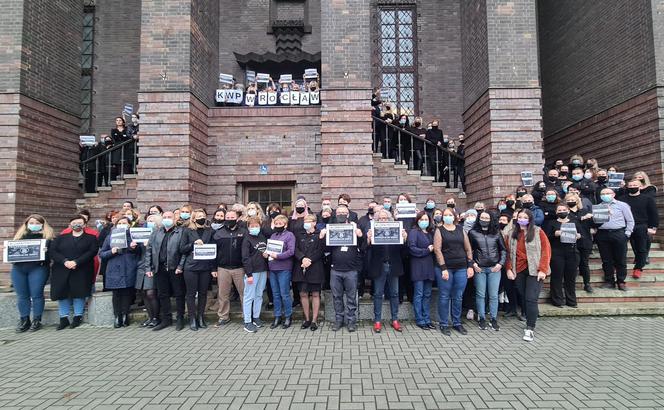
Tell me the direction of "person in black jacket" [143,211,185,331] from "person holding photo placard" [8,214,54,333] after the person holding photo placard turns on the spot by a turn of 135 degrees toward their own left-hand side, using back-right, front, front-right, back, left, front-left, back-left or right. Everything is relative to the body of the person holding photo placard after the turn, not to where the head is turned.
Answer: right

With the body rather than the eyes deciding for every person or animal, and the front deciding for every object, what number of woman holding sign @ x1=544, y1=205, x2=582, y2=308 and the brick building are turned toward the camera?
2

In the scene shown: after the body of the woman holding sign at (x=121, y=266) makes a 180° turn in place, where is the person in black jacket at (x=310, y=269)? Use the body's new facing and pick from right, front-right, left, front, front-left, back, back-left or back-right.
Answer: back-right

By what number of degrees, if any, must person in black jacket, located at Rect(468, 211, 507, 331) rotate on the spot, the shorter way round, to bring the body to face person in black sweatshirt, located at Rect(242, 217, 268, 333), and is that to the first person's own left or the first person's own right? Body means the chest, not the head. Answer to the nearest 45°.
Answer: approximately 90° to the first person's own right

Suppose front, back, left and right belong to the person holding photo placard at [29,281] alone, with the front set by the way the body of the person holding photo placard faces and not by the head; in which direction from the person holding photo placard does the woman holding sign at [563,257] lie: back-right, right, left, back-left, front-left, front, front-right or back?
front-left

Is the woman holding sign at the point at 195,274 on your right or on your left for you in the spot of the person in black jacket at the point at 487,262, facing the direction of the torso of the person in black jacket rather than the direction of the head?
on your right

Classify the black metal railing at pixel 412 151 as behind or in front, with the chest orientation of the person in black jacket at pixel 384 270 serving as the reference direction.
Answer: behind

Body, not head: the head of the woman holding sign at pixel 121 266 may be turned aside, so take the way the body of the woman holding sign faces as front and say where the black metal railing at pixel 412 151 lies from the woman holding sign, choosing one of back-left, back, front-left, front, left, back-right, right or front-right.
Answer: left

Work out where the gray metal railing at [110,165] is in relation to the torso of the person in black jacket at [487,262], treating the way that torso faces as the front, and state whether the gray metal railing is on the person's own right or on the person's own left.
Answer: on the person's own right

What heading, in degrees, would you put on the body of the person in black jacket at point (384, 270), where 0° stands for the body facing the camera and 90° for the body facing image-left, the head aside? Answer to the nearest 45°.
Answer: approximately 0°

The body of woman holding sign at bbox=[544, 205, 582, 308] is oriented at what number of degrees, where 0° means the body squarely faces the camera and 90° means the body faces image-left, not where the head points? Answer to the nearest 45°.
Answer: approximately 0°

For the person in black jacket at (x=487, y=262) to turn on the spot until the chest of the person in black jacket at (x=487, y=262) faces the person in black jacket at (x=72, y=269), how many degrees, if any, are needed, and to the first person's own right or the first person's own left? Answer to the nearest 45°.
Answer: approximately 90° to the first person's own right
